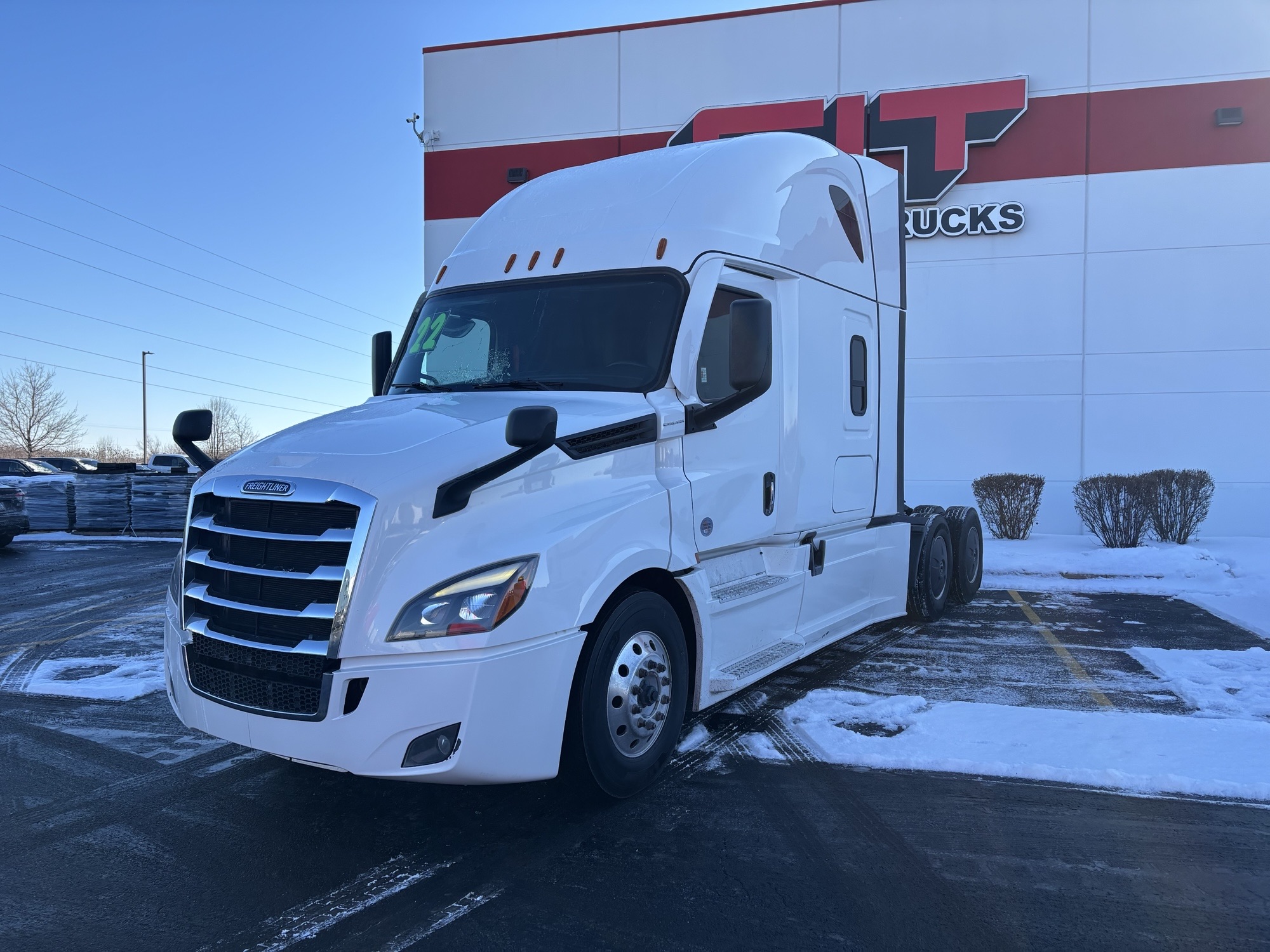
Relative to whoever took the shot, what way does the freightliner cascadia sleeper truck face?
facing the viewer and to the left of the viewer

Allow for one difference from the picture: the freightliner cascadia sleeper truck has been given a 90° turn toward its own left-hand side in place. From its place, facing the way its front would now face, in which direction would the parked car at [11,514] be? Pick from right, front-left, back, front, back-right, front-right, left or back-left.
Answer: back

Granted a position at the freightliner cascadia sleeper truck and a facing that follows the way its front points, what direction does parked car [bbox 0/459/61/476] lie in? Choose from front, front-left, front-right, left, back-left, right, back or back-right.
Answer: right

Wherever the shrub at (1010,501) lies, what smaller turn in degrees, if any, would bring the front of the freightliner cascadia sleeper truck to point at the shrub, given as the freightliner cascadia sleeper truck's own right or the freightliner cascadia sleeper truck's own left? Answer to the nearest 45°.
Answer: approximately 180°

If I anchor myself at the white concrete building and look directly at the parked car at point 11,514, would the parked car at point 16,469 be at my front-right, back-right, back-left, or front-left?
front-right

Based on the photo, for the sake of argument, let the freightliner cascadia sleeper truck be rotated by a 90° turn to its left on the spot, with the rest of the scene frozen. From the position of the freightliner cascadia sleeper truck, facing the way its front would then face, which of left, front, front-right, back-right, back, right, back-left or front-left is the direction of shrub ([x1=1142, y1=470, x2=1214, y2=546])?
left

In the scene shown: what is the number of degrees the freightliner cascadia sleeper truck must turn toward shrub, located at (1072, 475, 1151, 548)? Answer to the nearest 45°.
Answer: approximately 180°

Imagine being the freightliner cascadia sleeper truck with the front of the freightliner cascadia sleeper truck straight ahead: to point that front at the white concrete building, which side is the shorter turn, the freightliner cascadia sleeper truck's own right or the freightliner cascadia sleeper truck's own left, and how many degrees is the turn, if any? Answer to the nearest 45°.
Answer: approximately 180°
